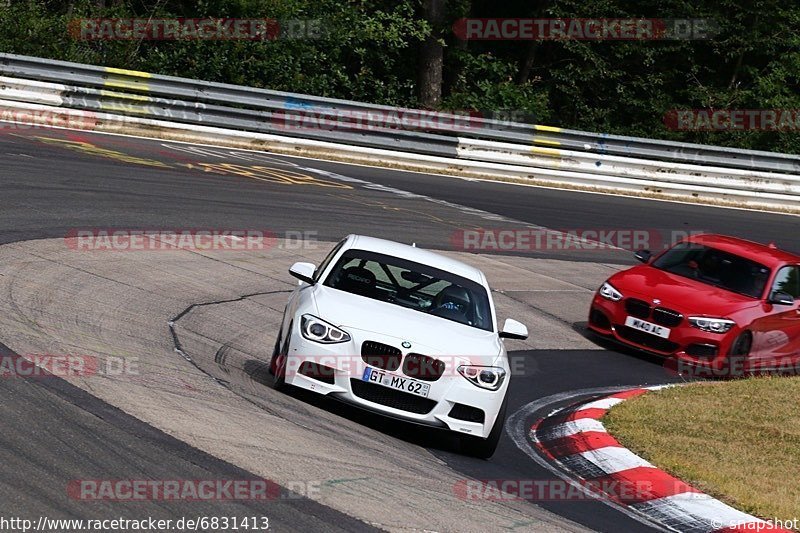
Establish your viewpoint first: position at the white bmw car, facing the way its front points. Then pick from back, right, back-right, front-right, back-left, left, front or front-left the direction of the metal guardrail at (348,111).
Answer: back

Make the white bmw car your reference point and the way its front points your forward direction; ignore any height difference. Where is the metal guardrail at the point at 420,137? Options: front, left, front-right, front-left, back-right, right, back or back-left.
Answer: back

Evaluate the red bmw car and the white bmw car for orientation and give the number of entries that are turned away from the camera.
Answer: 0

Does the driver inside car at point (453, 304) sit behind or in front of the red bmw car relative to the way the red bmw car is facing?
in front

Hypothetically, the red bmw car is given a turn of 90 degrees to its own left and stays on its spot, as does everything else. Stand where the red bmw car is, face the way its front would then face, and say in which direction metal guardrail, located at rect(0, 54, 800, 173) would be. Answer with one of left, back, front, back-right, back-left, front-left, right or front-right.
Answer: back

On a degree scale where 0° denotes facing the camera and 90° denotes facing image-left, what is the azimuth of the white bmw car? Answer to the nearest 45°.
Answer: approximately 0°

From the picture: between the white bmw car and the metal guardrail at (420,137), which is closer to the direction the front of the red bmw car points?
the white bmw car

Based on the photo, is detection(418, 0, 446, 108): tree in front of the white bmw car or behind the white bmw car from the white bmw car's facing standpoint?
behind

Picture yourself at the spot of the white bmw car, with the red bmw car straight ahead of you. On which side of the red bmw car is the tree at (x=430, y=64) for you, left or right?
left

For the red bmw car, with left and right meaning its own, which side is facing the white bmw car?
front

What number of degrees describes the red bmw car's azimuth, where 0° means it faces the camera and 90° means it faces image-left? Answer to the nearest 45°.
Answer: approximately 45°

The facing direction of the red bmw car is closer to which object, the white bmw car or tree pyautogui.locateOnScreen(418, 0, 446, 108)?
the white bmw car
